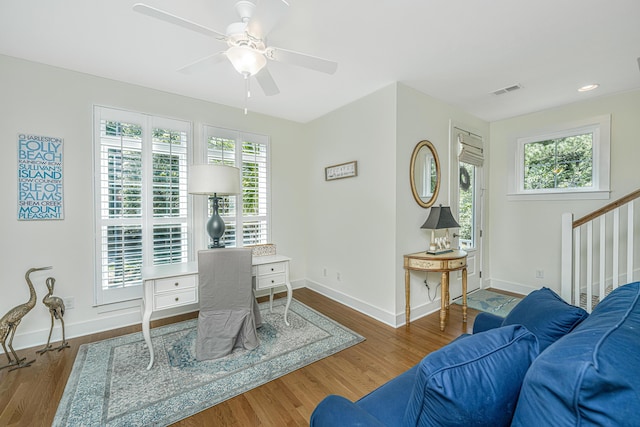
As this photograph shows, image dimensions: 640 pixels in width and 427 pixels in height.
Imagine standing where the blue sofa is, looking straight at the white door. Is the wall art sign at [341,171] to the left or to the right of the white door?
left

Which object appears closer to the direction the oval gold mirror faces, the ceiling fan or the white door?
the ceiling fan

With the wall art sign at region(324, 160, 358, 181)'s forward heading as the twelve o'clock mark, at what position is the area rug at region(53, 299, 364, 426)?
The area rug is roughly at 12 o'clock from the wall art sign.

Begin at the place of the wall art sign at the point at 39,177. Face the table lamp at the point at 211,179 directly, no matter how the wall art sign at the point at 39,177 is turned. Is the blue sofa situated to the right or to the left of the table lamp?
right

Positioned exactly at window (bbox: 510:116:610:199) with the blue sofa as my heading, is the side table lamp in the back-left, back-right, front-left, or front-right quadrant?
front-right

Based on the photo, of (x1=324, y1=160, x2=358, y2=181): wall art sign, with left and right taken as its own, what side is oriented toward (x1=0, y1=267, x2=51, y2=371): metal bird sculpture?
front

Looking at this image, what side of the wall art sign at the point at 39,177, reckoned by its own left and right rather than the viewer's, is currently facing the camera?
front

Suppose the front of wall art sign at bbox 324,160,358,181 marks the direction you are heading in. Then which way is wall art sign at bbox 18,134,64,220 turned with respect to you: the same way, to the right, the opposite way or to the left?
to the left

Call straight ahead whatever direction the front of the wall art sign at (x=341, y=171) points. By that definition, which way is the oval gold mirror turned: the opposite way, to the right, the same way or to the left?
to the left

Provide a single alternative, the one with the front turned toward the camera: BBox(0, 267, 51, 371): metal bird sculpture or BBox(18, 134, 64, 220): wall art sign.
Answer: the wall art sign

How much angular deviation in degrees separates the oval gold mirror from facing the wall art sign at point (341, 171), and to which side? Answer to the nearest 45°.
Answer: approximately 135° to its right

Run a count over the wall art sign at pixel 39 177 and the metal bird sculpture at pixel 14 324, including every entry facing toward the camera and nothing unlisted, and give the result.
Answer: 1

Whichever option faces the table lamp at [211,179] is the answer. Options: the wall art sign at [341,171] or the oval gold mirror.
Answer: the wall art sign

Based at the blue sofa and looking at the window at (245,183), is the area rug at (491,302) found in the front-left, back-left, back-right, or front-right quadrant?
front-right

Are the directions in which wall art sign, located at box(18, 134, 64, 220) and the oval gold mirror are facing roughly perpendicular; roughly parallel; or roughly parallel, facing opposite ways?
roughly parallel
